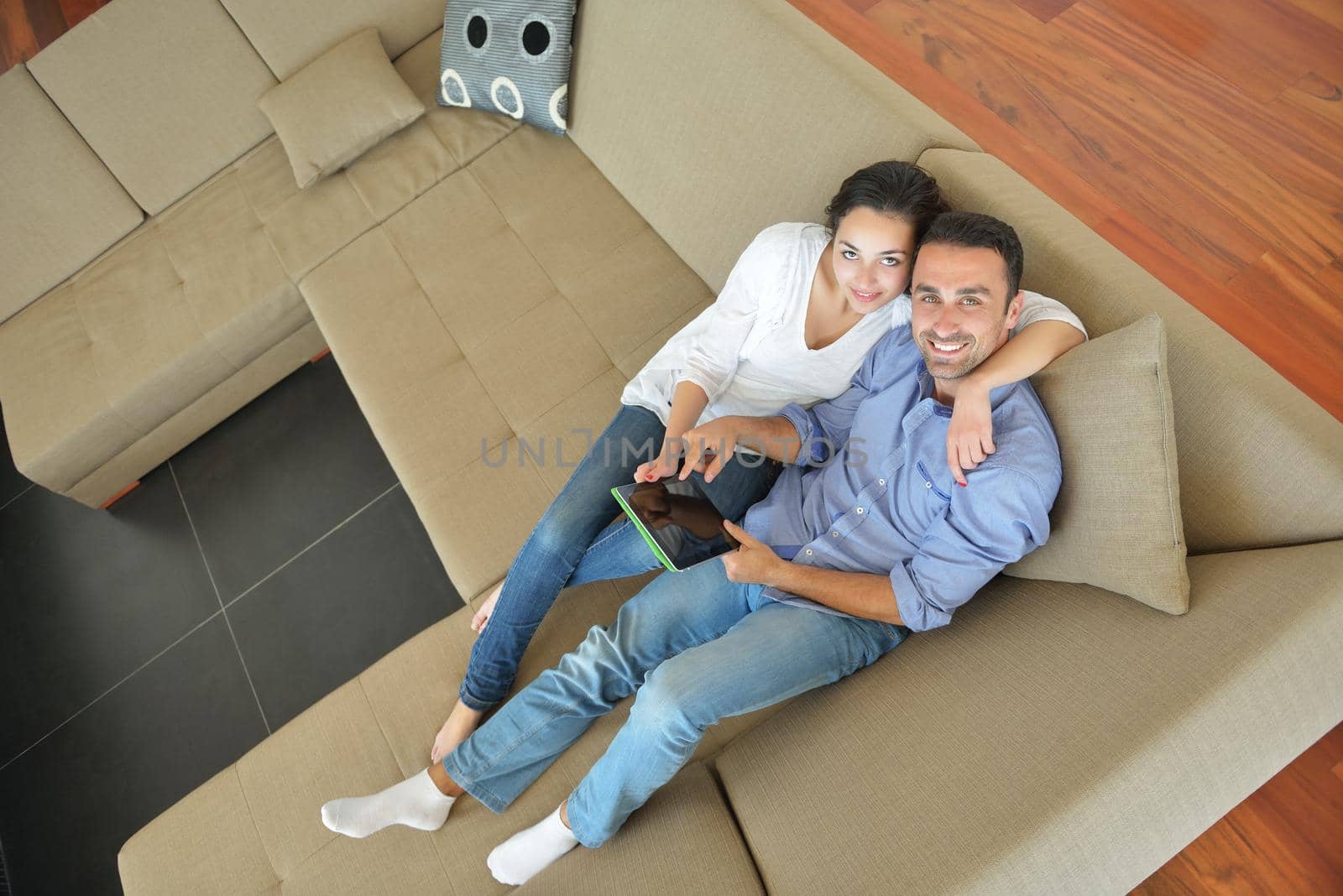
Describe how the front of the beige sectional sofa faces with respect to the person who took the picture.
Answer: facing the viewer and to the left of the viewer

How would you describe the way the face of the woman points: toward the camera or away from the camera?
toward the camera
